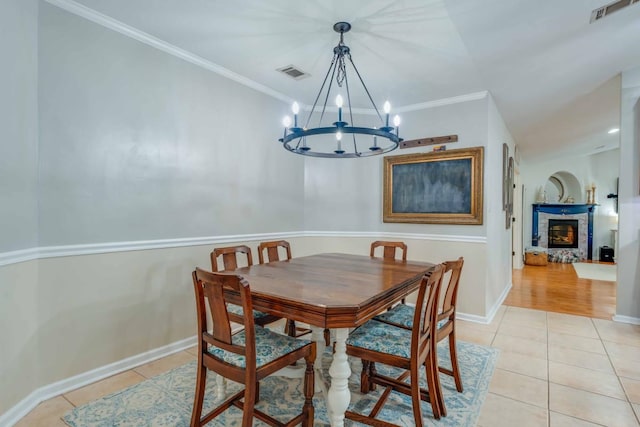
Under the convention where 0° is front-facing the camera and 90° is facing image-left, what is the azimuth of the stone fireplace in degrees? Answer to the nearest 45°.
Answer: approximately 0°

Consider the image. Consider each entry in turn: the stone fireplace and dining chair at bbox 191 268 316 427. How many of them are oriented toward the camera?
1

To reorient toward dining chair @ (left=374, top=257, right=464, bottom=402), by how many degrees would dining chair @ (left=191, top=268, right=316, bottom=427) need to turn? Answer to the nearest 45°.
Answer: approximately 45° to its right

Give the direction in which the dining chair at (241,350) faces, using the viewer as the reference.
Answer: facing away from the viewer and to the right of the viewer

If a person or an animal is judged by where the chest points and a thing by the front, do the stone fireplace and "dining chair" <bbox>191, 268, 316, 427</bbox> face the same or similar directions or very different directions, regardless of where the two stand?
very different directions

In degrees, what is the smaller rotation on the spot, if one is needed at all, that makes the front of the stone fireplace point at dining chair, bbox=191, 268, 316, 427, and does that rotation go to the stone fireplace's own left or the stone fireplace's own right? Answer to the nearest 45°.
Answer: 0° — it already faces it
